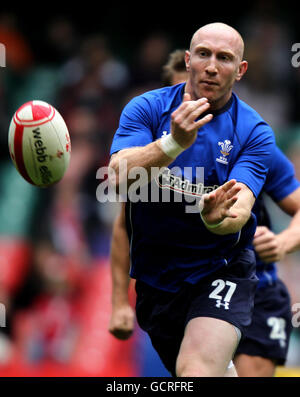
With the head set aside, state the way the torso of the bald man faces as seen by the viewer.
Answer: toward the camera

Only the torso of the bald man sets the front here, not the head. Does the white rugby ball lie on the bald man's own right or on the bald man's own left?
on the bald man's own right
